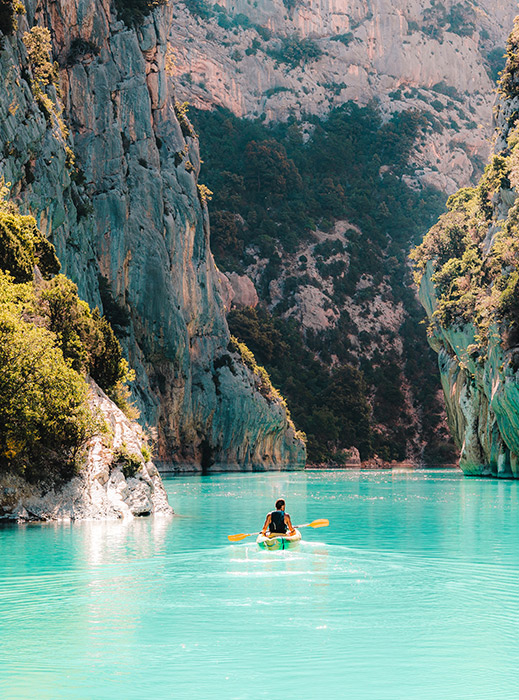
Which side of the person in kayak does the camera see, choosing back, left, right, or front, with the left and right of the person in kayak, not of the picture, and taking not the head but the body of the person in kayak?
back

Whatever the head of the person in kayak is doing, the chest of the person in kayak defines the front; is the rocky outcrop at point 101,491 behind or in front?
in front
